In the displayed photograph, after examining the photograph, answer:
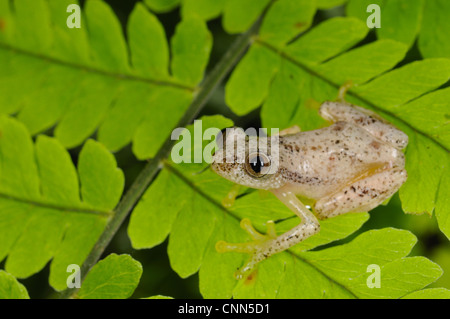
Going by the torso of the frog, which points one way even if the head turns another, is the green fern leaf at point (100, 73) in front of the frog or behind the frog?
in front

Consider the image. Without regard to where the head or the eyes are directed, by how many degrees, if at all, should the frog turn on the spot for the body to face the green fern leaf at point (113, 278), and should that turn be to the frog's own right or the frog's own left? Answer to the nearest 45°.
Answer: approximately 45° to the frog's own left

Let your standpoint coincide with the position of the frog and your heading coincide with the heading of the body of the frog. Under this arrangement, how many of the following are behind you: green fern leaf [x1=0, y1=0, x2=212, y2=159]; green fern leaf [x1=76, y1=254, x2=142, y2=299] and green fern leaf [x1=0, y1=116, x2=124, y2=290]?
0

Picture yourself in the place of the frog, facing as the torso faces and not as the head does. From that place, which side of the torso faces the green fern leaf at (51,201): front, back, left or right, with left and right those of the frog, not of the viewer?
front

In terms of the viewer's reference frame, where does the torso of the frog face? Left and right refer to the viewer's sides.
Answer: facing to the left of the viewer
